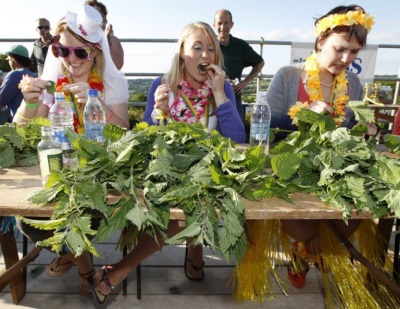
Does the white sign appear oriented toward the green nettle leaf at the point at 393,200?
yes

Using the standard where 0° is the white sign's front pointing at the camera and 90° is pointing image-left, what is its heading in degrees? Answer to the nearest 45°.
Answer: approximately 0°

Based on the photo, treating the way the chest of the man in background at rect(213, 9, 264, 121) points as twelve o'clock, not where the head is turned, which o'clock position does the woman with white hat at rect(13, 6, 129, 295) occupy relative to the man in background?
The woman with white hat is roughly at 1 o'clock from the man in background.

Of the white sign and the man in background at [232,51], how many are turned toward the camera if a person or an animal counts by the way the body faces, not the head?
2

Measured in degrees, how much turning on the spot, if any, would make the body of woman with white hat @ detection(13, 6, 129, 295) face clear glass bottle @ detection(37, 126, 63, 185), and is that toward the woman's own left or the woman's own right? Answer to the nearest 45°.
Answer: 0° — they already face it

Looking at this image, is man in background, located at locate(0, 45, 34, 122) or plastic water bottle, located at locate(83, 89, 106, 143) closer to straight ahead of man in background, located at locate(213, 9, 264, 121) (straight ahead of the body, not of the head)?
the plastic water bottle

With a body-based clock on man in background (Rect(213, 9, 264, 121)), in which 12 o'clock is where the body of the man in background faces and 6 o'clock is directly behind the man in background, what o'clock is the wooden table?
The wooden table is roughly at 12 o'clock from the man in background.

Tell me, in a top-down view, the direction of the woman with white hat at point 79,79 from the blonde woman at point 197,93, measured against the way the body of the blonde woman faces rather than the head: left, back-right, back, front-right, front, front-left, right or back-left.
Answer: right

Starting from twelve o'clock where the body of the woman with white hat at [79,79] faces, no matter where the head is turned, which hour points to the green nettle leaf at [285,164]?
The green nettle leaf is roughly at 11 o'clock from the woman with white hat.

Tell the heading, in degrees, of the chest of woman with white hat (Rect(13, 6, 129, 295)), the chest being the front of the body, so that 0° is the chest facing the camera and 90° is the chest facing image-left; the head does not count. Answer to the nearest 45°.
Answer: approximately 0°

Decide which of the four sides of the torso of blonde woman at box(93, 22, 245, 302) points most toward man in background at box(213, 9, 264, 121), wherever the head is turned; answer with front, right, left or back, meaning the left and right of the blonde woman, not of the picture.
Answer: back

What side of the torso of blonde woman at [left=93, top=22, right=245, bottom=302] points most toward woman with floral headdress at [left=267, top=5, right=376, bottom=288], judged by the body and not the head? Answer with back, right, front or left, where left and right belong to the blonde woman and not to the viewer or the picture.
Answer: left
